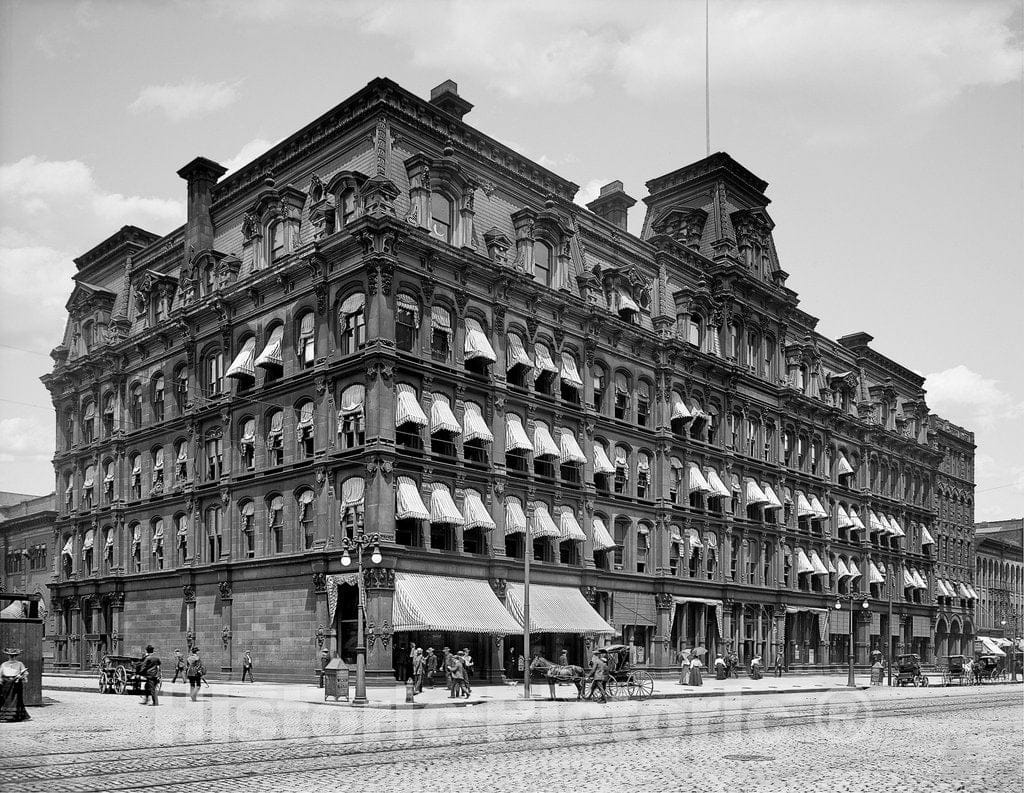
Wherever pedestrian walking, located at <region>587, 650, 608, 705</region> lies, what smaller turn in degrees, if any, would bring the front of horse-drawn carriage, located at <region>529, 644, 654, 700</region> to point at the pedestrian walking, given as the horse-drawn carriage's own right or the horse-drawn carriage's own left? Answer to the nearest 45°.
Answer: approximately 90° to the horse-drawn carriage's own left

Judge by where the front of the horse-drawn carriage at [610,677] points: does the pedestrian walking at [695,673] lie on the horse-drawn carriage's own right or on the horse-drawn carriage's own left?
on the horse-drawn carriage's own right

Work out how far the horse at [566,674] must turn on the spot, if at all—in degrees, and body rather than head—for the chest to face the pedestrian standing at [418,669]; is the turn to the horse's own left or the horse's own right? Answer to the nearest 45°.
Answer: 0° — it already faces them

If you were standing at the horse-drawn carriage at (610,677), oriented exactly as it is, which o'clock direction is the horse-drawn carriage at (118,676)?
the horse-drawn carriage at (118,676) is roughly at 12 o'clock from the horse-drawn carriage at (610,677).

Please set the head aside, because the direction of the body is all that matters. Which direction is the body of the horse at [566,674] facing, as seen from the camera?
to the viewer's left

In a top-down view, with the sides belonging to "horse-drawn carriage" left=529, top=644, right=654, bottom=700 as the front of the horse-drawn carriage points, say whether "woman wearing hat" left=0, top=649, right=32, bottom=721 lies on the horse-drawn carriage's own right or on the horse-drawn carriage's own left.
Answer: on the horse-drawn carriage's own left

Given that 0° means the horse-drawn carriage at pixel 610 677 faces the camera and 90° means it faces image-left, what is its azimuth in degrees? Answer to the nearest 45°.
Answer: approximately 90°

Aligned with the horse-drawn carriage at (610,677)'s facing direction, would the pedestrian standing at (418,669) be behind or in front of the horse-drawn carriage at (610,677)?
in front
